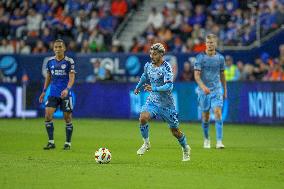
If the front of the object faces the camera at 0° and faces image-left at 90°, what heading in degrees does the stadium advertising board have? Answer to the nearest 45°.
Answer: approximately 0°

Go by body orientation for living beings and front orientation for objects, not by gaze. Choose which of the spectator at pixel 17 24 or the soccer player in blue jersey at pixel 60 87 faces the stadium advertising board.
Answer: the spectator

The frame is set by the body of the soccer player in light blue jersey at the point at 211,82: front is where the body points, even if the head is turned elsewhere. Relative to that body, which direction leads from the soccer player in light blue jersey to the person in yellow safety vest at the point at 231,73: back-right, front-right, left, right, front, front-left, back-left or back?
back

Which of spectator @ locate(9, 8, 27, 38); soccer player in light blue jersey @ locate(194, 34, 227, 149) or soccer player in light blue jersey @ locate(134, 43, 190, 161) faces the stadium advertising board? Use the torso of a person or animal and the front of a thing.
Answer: the spectator

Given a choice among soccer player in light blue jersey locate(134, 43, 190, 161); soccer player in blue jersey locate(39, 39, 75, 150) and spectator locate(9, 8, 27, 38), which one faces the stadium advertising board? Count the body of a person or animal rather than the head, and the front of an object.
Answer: the spectator

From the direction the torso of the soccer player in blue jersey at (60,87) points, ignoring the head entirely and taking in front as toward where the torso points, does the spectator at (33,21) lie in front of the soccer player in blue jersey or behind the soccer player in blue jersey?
behind

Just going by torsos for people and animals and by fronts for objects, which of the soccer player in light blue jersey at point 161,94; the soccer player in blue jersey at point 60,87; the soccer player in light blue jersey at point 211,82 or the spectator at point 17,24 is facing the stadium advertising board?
the spectator
